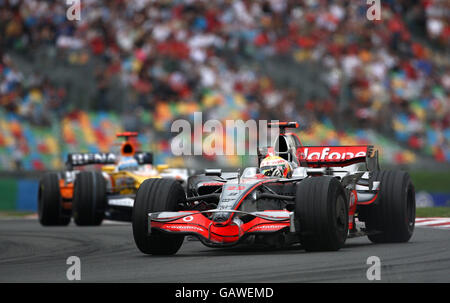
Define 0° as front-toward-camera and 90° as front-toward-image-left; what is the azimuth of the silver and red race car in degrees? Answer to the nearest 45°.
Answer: approximately 0°

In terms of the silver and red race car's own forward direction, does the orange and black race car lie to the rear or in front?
to the rear
